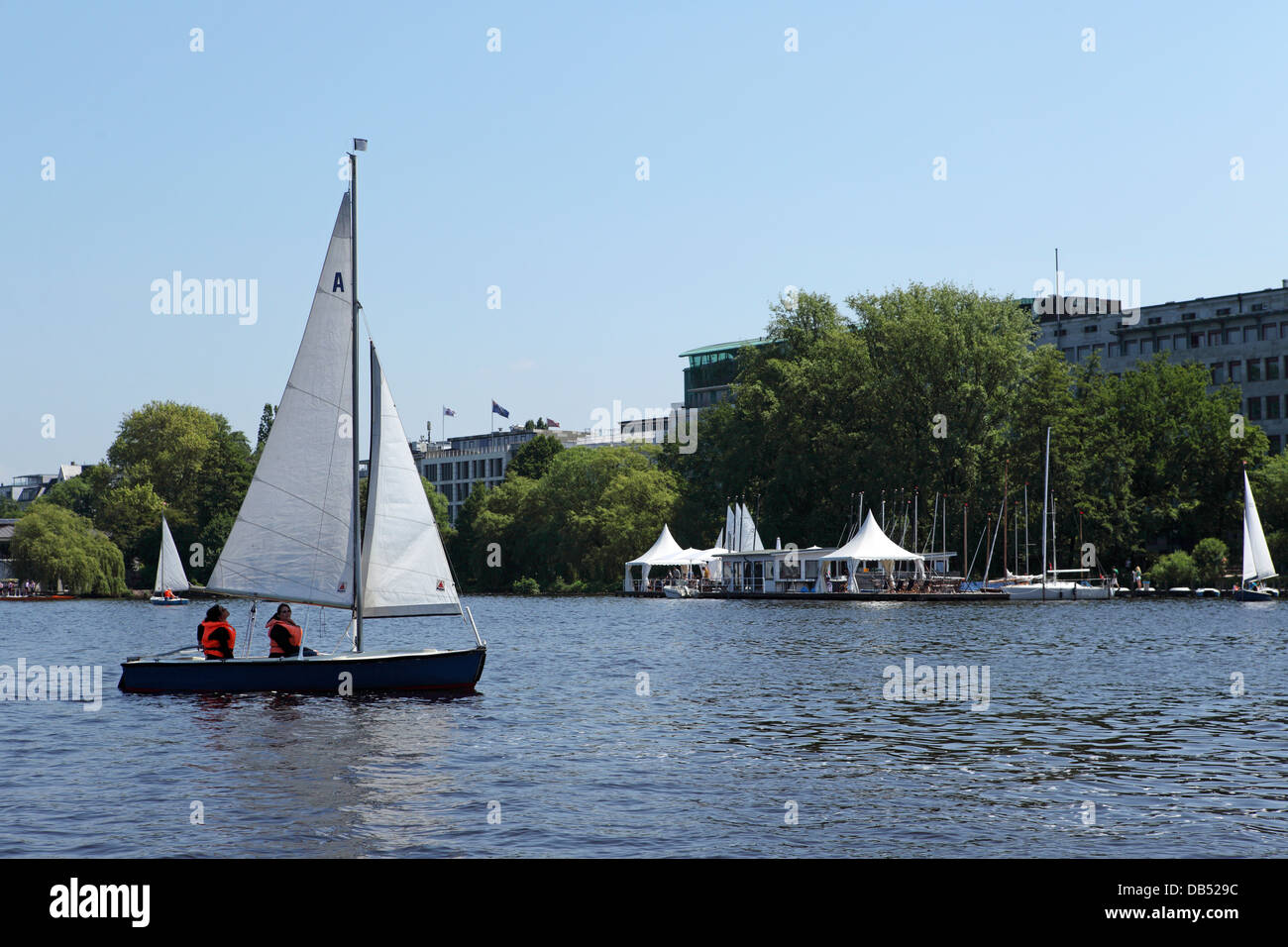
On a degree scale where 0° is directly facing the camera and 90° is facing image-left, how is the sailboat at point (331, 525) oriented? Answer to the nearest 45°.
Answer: approximately 270°
